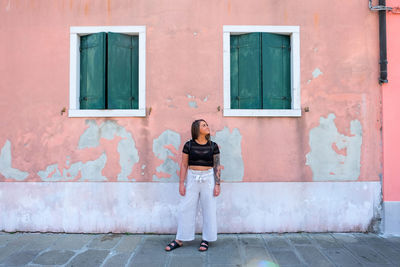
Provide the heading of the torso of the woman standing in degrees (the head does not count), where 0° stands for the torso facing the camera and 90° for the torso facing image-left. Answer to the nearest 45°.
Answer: approximately 0°

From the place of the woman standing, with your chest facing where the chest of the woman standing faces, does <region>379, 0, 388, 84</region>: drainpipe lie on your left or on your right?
on your left
